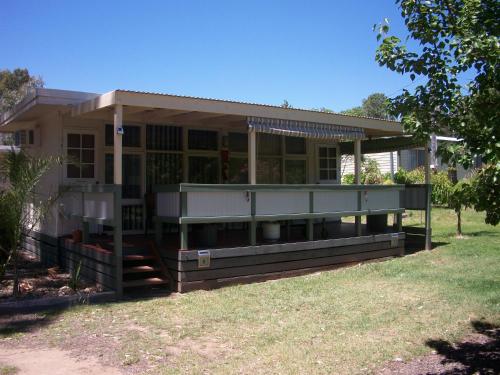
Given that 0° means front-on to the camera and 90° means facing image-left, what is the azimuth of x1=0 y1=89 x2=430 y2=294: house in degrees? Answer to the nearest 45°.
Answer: approximately 315°

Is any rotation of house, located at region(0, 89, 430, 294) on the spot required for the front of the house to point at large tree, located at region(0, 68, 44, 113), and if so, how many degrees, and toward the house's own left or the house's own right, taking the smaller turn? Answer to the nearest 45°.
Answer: approximately 180°

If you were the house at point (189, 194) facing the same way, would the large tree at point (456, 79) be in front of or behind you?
in front
